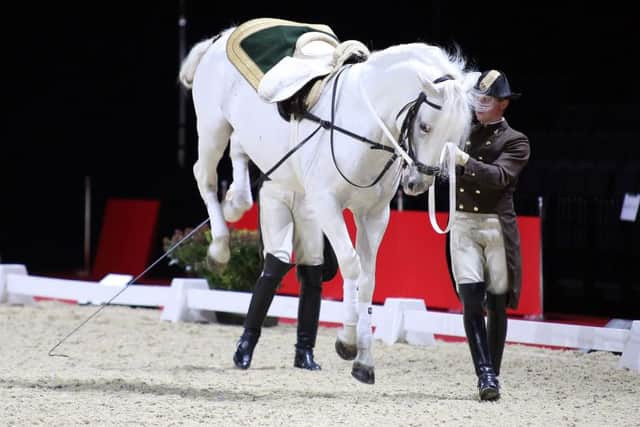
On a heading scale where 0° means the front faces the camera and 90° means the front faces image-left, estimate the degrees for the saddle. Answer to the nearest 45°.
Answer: approximately 315°

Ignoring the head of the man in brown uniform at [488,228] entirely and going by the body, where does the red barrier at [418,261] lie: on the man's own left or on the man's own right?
on the man's own right

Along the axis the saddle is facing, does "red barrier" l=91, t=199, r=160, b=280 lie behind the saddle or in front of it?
behind

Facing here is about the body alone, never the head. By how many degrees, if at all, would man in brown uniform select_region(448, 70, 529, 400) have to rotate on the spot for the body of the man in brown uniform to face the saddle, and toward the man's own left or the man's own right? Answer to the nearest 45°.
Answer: approximately 45° to the man's own right

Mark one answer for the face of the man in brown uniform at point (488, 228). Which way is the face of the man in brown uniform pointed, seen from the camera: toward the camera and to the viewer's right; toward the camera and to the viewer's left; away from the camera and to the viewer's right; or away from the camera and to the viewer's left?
toward the camera and to the viewer's left

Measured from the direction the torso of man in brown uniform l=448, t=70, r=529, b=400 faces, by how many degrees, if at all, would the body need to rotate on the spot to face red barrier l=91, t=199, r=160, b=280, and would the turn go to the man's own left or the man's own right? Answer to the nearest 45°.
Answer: approximately 90° to the man's own right

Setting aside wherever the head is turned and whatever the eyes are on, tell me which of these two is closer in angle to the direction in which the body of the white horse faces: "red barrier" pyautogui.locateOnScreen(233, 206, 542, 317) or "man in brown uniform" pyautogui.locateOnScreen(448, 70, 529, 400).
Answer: the man in brown uniform

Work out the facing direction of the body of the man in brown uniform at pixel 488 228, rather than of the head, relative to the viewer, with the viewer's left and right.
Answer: facing the viewer and to the left of the viewer

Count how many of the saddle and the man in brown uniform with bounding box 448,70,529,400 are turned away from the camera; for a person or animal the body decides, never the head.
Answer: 0

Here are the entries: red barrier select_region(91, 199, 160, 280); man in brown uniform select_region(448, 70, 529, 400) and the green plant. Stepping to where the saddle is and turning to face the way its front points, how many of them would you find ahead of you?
1
